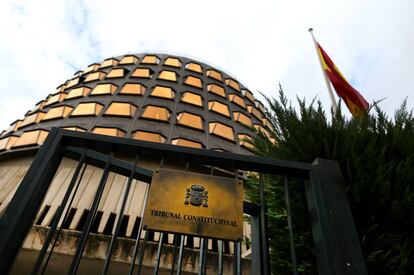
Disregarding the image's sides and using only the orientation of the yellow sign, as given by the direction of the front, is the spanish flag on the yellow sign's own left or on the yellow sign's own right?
on the yellow sign's own left

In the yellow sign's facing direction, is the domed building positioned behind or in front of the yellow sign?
behind

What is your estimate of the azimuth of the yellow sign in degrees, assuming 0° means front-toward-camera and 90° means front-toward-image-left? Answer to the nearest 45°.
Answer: approximately 0°
